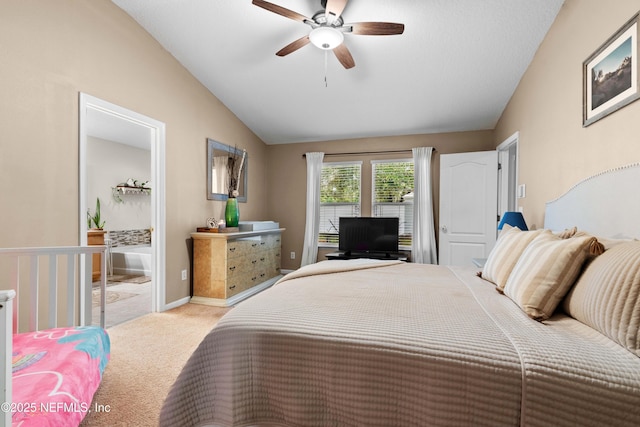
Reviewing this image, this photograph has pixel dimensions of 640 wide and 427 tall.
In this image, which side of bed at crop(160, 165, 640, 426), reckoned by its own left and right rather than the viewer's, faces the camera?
left

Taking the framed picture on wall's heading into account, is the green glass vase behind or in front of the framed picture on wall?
in front

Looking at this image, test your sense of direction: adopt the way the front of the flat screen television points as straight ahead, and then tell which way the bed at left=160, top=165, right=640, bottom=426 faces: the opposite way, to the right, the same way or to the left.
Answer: to the right

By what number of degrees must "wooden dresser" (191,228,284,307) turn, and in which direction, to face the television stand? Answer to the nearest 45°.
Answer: approximately 45° to its left

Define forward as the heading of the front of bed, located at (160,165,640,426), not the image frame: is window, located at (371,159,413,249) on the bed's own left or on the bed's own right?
on the bed's own right

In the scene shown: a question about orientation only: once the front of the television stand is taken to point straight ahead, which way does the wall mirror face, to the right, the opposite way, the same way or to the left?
to the left

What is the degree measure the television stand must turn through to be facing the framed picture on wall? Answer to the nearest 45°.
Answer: approximately 45° to its left

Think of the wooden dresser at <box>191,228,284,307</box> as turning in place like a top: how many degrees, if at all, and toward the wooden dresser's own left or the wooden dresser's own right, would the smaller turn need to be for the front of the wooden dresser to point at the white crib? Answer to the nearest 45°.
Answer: approximately 90° to the wooden dresser's own right

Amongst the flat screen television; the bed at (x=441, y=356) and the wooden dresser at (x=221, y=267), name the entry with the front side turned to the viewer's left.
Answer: the bed

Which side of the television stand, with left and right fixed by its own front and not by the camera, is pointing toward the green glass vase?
right

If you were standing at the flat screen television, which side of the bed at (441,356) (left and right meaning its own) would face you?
right

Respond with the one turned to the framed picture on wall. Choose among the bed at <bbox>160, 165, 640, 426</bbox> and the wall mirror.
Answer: the wall mirror

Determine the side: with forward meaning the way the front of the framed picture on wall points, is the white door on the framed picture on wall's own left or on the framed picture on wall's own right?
on the framed picture on wall's own right

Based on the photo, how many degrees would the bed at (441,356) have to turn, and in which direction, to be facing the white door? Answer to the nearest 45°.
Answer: approximately 90° to its right
